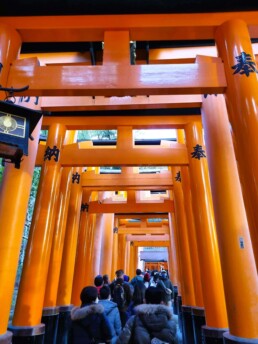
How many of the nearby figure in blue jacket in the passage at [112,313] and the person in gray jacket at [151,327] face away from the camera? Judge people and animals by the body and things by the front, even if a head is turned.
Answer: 2

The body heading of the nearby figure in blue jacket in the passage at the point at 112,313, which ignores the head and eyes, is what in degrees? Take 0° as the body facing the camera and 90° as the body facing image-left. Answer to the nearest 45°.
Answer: approximately 180°

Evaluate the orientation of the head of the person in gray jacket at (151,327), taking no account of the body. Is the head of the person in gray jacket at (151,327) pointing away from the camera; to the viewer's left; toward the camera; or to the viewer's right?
away from the camera

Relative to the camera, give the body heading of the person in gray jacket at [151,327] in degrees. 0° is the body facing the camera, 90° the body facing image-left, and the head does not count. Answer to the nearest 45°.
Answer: approximately 180°

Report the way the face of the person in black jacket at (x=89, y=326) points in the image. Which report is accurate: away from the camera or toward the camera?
away from the camera

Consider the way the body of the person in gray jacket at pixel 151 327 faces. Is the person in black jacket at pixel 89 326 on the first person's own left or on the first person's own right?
on the first person's own left
